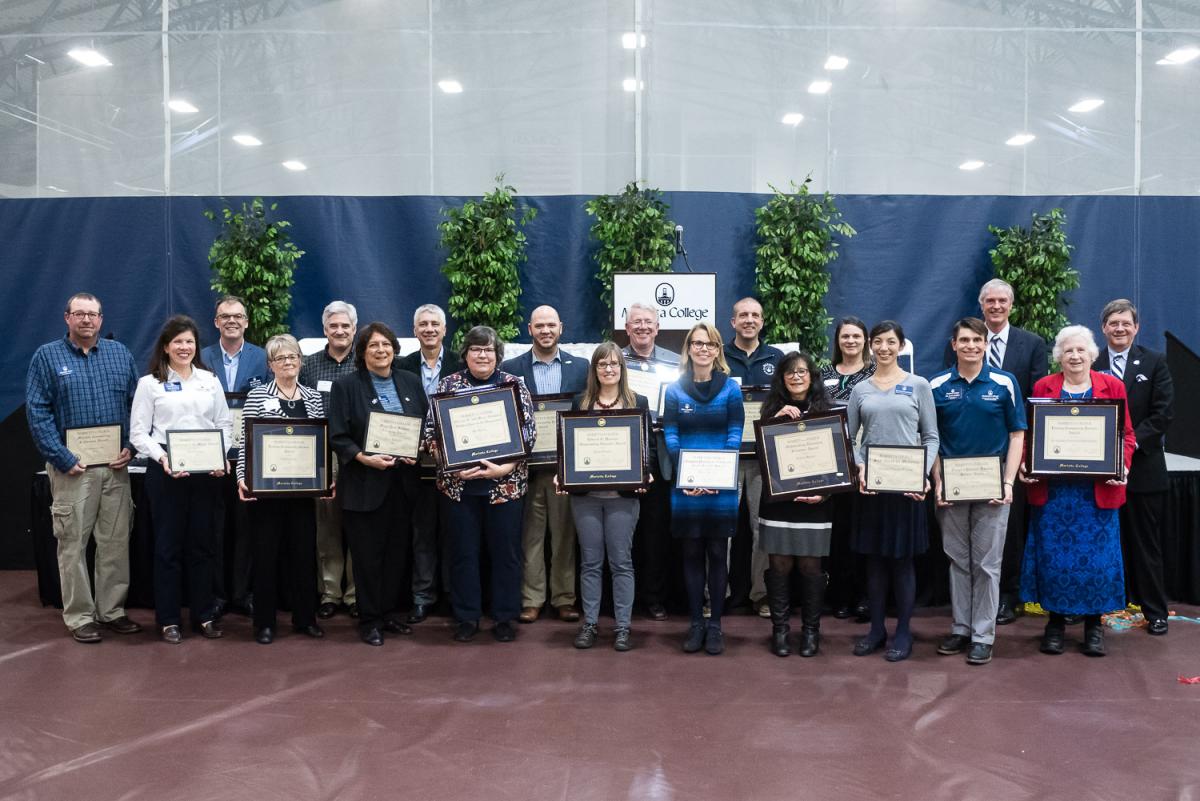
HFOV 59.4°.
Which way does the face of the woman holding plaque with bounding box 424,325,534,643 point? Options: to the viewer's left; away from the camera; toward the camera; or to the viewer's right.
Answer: toward the camera

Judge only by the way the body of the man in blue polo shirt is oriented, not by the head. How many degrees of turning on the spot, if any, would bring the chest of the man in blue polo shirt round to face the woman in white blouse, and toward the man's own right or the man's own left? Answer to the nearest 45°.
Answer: approximately 90° to the man's own right

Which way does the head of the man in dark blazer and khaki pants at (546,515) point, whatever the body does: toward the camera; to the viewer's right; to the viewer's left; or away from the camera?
toward the camera

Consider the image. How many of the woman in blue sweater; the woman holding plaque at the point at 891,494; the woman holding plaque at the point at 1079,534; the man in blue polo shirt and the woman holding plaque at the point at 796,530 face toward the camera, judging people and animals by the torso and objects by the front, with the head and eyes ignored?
5

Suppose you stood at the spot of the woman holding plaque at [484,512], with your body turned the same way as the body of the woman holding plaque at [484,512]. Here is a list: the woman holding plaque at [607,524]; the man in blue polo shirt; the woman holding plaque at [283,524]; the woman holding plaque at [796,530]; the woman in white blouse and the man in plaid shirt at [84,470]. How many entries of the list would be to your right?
3

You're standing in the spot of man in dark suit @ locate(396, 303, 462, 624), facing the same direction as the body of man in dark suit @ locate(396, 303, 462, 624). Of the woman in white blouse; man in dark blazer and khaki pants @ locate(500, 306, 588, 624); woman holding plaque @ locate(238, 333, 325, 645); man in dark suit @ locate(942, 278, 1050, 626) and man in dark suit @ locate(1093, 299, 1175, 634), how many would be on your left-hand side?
3

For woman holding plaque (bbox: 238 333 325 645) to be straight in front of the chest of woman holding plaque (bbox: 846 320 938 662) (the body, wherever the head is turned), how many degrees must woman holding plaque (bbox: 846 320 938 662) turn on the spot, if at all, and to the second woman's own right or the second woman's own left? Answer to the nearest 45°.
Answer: approximately 90° to the second woman's own right

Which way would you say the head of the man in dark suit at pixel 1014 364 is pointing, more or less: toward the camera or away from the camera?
toward the camera

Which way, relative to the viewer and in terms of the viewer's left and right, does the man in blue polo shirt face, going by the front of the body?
facing the viewer

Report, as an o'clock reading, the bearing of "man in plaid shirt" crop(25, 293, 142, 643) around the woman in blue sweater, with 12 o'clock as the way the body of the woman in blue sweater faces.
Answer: The man in plaid shirt is roughly at 3 o'clock from the woman in blue sweater.

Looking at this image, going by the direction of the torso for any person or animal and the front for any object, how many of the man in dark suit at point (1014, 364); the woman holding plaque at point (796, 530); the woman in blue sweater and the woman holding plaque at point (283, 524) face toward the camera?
4

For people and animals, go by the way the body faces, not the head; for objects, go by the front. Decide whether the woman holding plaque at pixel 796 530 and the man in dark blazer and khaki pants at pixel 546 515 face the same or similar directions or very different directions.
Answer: same or similar directions

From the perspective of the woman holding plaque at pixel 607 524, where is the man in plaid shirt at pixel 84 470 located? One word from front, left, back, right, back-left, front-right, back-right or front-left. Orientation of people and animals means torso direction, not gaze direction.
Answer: right

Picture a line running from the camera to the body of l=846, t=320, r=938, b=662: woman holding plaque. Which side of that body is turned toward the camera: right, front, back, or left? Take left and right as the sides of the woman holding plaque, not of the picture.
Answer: front

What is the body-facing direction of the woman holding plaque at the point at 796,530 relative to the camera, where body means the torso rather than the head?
toward the camera

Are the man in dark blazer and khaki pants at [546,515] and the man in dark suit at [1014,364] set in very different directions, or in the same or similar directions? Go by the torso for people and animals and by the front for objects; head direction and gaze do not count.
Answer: same or similar directions
